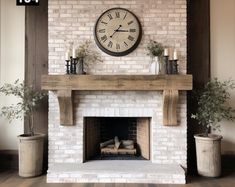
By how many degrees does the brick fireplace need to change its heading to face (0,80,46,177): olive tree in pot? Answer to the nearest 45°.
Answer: approximately 90° to its right

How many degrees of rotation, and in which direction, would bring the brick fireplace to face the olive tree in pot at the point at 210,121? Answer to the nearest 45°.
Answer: approximately 90° to its left

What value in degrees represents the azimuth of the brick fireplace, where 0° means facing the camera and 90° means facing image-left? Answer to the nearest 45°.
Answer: approximately 0°

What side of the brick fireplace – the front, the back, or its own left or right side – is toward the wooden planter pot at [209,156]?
left
